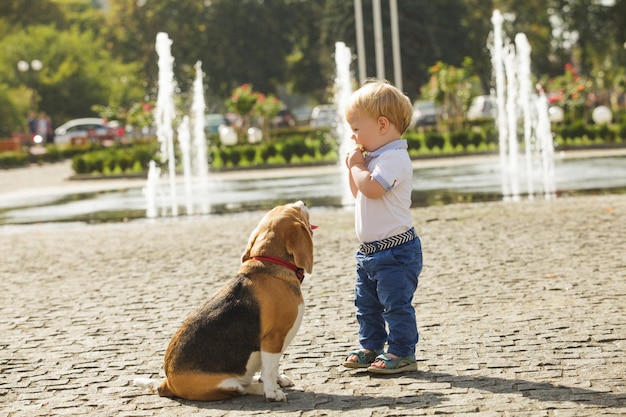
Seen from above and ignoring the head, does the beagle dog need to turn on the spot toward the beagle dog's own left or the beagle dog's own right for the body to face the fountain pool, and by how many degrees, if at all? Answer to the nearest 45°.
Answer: approximately 90° to the beagle dog's own left

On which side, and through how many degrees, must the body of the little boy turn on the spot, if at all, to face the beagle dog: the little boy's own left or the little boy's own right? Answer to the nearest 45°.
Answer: approximately 45° to the little boy's own left

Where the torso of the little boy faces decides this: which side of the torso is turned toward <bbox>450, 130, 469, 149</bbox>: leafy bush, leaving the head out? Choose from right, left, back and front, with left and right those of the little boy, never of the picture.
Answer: right

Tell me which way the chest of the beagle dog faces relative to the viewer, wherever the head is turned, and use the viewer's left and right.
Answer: facing to the right of the viewer

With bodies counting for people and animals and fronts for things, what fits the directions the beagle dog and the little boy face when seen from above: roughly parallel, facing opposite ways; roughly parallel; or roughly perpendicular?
roughly parallel, facing opposite ways

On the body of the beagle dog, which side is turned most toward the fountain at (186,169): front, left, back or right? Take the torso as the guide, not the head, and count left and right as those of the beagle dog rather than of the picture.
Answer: left

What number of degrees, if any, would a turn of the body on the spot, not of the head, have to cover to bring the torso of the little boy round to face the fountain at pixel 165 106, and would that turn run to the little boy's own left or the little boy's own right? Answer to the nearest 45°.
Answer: approximately 90° to the little boy's own right

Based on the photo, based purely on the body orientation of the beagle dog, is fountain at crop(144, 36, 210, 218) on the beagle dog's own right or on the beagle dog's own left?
on the beagle dog's own left

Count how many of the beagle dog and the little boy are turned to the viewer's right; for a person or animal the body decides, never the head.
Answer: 1

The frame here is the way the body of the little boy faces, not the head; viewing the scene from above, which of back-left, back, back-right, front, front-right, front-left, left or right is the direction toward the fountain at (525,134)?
right

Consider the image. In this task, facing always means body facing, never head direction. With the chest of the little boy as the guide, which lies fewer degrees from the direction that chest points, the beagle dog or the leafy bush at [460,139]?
the beagle dog

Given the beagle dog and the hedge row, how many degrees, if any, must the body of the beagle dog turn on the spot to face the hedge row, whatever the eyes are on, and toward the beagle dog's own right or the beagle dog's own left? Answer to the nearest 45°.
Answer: approximately 90° to the beagle dog's own left

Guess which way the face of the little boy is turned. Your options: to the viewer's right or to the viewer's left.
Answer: to the viewer's left

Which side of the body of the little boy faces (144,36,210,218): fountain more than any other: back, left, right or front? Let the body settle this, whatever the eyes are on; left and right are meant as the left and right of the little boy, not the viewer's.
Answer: right

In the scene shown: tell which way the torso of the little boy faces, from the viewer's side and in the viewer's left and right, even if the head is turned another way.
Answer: facing to the left of the viewer
